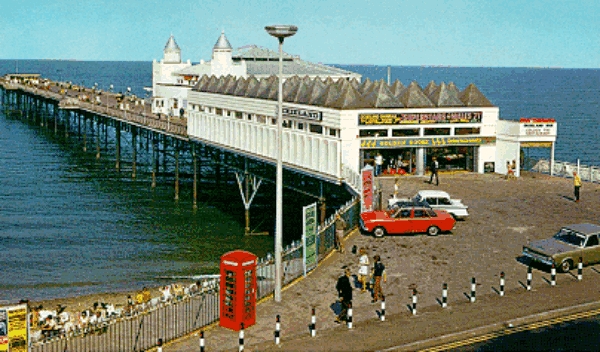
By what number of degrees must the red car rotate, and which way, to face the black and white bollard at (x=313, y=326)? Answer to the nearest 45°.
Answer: approximately 90° to its left

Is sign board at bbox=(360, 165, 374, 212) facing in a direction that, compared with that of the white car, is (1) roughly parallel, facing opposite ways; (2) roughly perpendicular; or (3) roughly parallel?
roughly perpendicular

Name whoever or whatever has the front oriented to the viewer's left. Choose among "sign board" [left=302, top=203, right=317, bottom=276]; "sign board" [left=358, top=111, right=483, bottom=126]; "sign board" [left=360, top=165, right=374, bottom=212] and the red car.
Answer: the red car

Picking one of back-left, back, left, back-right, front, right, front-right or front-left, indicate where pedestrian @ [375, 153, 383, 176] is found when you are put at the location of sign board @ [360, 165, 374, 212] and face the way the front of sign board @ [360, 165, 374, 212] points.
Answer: back

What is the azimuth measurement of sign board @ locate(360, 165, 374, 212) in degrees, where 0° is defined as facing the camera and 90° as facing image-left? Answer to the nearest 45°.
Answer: approximately 0°

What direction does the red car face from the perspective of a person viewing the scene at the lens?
facing to the left of the viewer

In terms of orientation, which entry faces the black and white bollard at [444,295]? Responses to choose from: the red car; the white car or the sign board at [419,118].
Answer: the sign board

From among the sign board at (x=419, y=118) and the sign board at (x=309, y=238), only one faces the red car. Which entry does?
the sign board at (x=419, y=118)

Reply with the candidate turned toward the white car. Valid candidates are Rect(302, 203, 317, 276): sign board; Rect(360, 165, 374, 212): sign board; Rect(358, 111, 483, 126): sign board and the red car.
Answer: Rect(358, 111, 483, 126): sign board
